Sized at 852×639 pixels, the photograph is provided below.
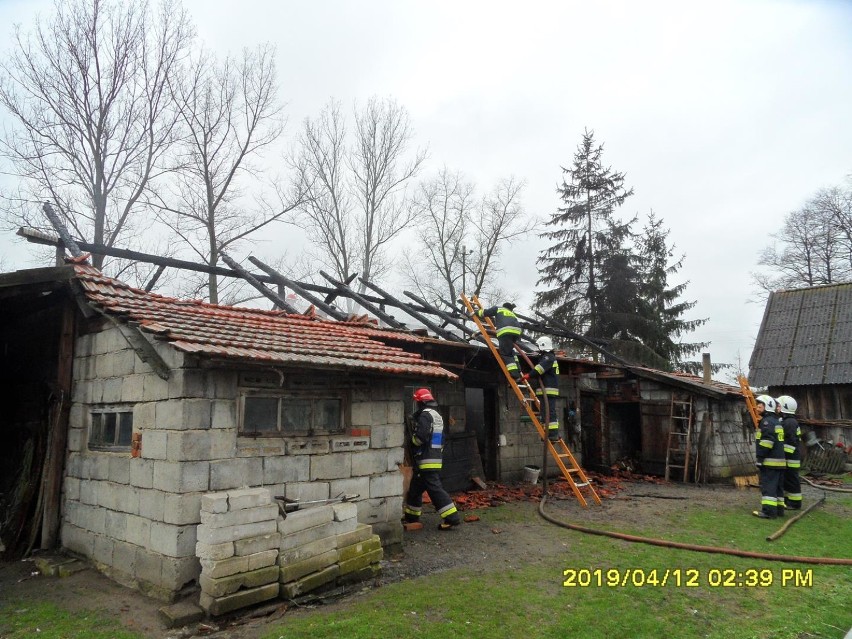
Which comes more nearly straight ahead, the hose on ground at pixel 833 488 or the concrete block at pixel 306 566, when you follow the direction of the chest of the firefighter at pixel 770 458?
the concrete block

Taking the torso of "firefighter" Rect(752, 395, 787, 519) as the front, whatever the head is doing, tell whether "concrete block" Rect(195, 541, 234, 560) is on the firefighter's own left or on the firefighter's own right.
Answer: on the firefighter's own left

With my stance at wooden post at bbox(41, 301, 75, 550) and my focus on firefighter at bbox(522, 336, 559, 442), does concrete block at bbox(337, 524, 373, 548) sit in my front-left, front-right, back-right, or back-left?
front-right

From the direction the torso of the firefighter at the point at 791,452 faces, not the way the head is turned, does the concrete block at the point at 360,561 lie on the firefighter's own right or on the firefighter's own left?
on the firefighter's own left

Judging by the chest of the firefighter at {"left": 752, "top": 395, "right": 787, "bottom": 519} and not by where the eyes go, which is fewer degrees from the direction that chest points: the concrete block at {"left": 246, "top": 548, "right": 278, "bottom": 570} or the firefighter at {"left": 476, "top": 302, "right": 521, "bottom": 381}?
the firefighter

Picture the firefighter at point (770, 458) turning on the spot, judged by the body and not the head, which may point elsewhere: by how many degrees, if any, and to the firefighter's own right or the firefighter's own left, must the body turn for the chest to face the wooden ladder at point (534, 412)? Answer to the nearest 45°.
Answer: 0° — they already face it

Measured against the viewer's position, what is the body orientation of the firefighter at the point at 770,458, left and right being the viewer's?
facing to the left of the viewer

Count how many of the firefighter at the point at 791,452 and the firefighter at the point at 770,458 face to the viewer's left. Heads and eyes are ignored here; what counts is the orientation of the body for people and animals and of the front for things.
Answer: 2

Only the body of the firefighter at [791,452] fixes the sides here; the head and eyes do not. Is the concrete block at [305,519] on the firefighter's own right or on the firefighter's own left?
on the firefighter's own left

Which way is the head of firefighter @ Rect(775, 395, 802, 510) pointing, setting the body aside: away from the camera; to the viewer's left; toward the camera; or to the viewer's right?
to the viewer's left

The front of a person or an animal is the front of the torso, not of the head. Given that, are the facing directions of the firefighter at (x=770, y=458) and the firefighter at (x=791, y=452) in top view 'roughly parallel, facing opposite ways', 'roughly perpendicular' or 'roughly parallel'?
roughly parallel

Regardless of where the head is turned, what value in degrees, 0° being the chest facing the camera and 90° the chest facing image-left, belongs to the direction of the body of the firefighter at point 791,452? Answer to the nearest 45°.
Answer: approximately 90°

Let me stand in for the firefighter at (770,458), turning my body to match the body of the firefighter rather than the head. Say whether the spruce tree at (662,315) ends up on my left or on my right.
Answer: on my right
